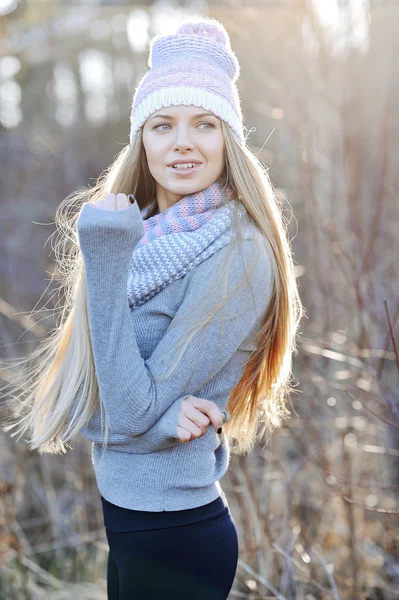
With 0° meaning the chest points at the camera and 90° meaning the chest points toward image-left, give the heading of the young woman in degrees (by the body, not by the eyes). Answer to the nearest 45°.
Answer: approximately 45°
